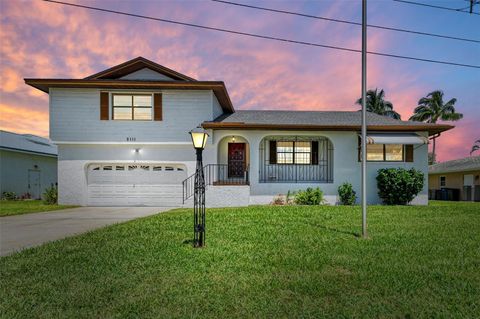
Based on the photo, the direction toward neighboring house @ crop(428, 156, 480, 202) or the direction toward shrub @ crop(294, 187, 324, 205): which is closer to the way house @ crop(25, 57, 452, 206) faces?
the shrub

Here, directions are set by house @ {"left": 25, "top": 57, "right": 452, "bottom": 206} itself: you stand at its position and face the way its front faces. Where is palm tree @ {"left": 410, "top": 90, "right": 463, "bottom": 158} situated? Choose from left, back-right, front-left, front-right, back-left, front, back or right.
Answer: back-left

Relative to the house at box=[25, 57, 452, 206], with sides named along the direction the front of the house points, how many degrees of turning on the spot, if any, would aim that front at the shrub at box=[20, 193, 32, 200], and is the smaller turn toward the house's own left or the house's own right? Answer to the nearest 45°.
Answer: approximately 135° to the house's own right

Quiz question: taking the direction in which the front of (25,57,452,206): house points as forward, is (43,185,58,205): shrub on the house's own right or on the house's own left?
on the house's own right

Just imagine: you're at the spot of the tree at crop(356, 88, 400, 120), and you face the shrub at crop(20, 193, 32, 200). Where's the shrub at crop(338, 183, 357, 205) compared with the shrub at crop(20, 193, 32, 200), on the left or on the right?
left

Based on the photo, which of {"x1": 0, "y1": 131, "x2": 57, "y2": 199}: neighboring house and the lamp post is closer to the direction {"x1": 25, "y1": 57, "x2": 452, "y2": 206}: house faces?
the lamp post

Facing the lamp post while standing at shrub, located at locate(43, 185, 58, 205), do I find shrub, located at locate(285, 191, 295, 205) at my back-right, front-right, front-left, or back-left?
front-left

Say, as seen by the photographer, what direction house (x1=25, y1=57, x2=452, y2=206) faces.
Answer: facing the viewer

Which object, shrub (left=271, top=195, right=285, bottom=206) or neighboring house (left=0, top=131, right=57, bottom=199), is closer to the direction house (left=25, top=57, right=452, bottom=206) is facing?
the shrub

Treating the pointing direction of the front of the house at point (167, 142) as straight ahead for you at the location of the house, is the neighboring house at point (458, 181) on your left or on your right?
on your left

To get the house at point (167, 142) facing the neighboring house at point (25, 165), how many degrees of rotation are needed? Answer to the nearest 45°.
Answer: approximately 135° to its right
